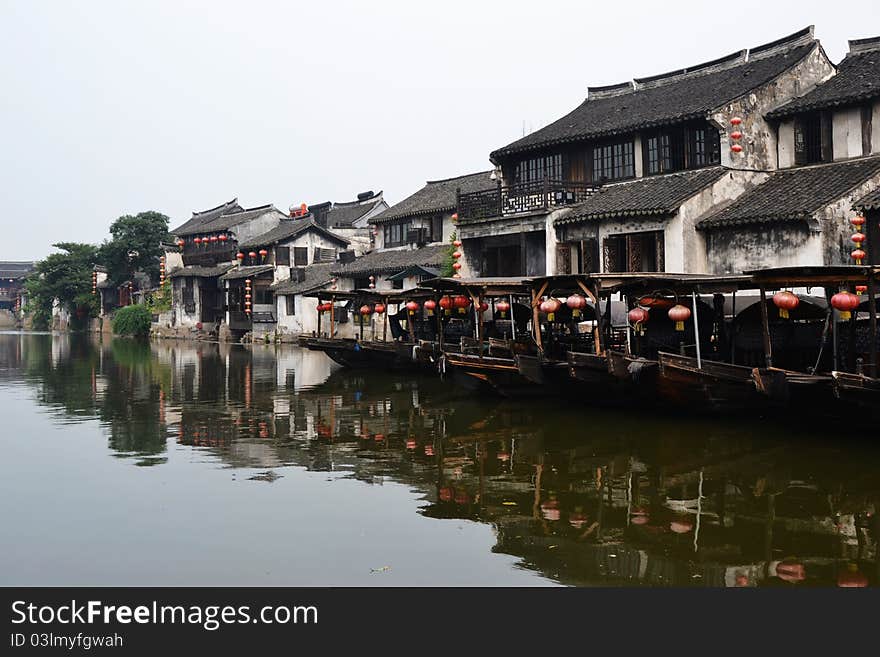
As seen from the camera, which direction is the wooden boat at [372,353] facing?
to the viewer's left

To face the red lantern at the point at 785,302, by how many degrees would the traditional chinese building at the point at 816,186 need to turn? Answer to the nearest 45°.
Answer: approximately 45° to its left

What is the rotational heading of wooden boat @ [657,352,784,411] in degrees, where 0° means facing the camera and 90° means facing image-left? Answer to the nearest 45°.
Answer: approximately 90°

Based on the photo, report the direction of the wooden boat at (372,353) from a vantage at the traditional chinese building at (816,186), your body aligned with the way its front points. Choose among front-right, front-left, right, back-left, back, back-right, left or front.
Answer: front-right

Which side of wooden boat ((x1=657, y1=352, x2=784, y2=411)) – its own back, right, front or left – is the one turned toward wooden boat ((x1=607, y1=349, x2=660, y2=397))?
front

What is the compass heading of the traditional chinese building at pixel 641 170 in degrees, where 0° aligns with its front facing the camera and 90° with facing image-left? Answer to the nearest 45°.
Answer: approximately 45°

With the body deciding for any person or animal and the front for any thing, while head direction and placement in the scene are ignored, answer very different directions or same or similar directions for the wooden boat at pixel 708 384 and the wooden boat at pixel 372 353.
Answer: same or similar directions

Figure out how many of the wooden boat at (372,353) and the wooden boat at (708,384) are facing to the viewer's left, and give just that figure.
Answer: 2

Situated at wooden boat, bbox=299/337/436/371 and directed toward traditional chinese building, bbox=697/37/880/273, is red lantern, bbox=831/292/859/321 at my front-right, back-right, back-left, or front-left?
front-right

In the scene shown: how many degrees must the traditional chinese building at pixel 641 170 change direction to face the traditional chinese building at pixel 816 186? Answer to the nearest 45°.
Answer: approximately 90° to its left

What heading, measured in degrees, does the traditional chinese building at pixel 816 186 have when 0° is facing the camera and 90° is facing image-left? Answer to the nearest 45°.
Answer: approximately 45°
